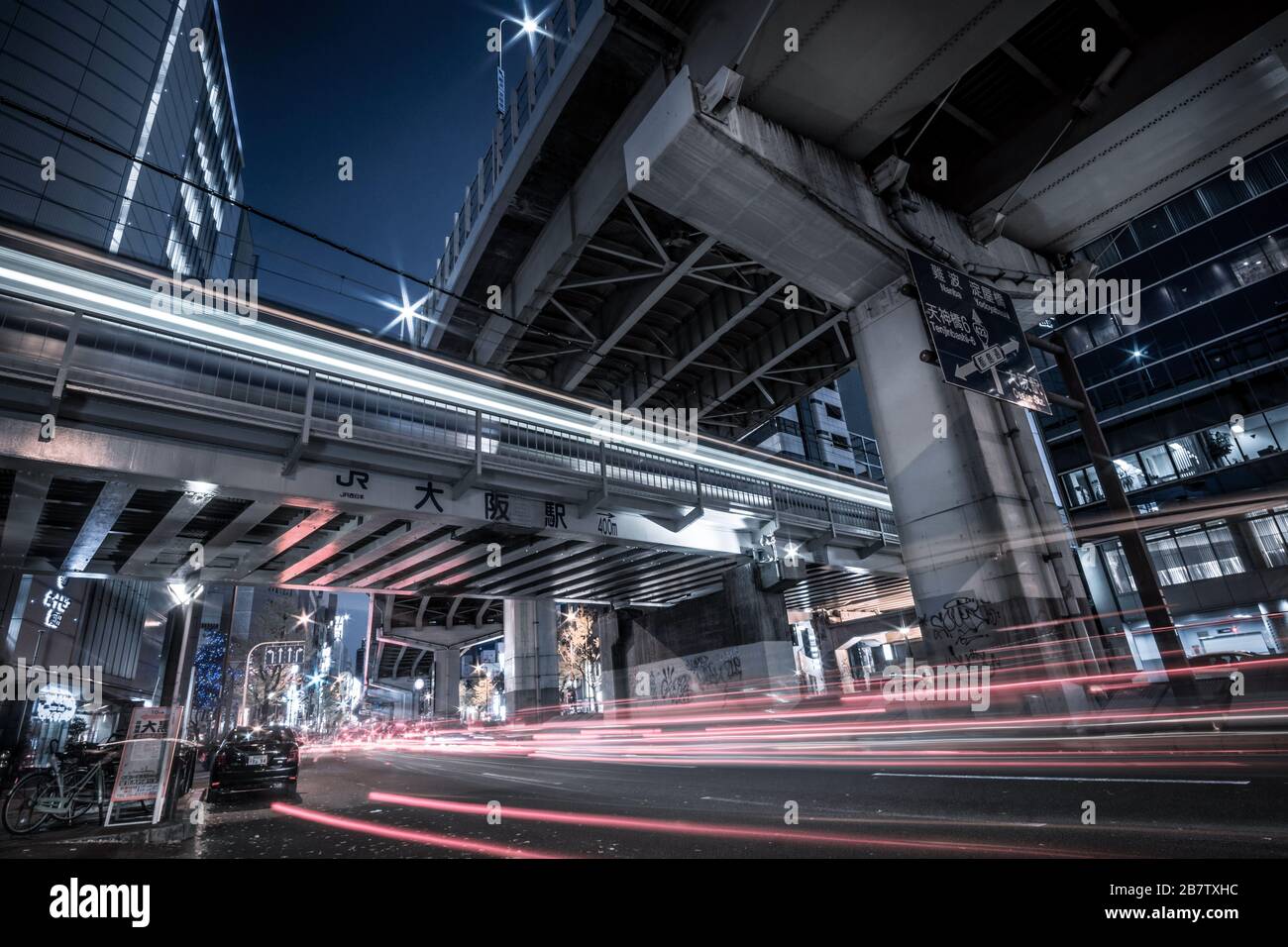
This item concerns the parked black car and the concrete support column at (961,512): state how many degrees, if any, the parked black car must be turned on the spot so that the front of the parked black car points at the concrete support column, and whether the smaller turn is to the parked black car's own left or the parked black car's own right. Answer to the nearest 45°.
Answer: approximately 135° to the parked black car's own right

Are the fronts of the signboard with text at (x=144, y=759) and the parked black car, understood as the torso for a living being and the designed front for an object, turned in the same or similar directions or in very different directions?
very different directions

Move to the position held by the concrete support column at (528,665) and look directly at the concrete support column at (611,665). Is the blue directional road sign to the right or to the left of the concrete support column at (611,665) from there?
right

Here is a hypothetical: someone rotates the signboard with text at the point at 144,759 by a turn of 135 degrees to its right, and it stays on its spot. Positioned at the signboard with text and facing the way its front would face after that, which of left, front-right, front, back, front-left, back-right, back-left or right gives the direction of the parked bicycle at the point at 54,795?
front

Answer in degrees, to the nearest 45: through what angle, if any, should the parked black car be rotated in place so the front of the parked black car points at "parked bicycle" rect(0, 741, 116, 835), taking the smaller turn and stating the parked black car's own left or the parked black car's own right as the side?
approximately 135° to the parked black car's own left

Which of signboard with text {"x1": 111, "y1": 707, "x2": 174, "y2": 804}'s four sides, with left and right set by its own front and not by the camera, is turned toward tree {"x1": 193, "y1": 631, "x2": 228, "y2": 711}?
back

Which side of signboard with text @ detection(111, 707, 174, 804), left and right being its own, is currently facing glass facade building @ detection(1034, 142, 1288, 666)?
left

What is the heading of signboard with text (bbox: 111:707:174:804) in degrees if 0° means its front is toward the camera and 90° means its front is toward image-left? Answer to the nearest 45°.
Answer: approximately 0°

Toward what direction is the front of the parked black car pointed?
away from the camera

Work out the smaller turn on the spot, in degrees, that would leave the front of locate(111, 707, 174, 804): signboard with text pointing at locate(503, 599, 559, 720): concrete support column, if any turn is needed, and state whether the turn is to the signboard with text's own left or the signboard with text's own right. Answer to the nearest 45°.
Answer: approximately 135° to the signboard with text's own left
